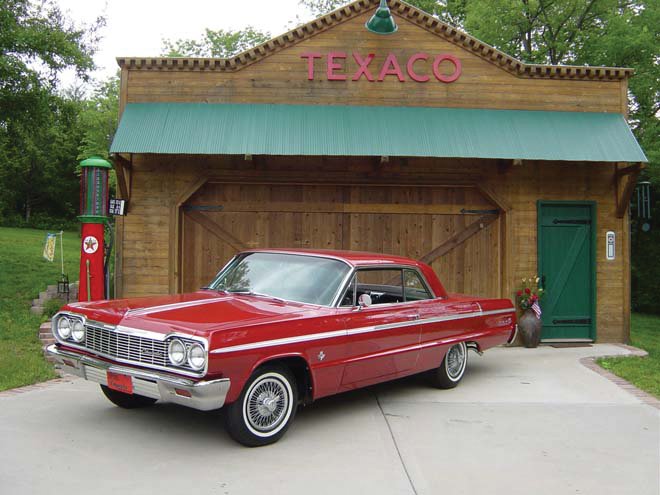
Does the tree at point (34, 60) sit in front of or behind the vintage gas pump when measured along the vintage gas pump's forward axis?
behind

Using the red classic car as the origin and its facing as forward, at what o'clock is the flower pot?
The flower pot is roughly at 6 o'clock from the red classic car.

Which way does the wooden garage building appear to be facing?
toward the camera

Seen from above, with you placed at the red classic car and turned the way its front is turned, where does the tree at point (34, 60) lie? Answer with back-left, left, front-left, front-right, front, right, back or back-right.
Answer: right

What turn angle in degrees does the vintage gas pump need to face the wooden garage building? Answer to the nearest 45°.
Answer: approximately 90° to its left

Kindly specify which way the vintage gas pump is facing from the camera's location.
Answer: facing the viewer

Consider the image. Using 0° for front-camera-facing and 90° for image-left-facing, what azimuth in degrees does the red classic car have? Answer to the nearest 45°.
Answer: approximately 45°

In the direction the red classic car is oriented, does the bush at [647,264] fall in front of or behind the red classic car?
behind

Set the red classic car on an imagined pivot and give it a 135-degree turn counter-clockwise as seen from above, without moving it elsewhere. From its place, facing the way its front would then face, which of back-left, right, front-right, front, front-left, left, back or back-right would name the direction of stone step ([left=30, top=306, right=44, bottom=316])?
back-left

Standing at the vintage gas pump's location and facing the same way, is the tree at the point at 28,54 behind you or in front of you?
behind

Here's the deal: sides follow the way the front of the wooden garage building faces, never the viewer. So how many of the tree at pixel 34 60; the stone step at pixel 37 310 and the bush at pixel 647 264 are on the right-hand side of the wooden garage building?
2

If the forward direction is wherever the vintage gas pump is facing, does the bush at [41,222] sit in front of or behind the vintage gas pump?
behind

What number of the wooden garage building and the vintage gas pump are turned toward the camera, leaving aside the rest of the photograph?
2

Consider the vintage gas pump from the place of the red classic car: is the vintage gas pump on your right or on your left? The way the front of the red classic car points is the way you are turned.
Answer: on your right
